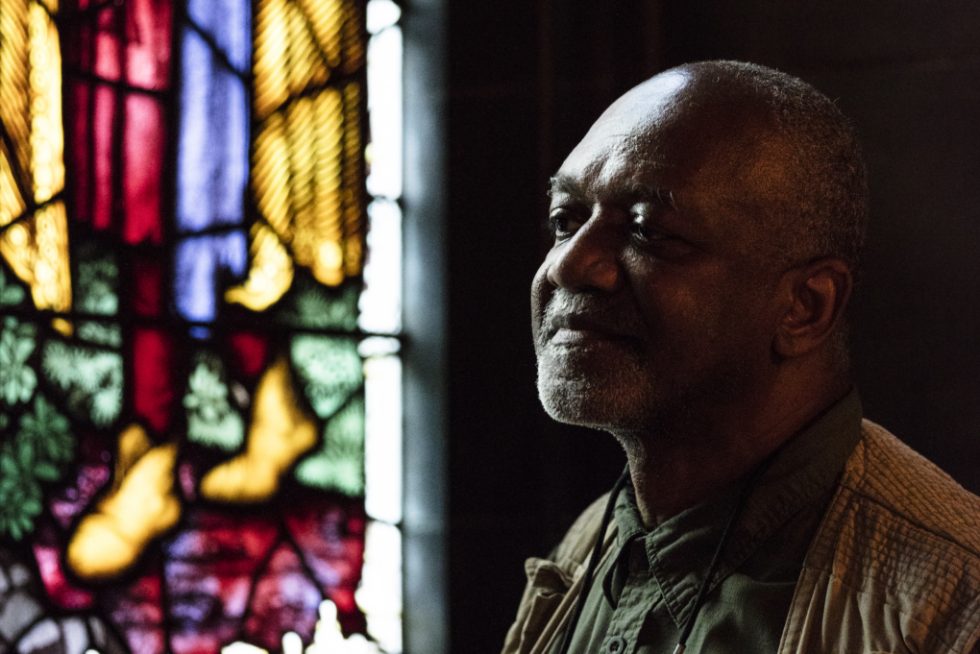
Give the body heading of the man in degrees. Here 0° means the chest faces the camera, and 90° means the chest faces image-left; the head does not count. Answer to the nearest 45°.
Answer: approximately 45°

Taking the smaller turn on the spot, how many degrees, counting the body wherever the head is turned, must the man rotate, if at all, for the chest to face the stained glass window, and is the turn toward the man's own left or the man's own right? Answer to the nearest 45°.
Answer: approximately 90° to the man's own right
